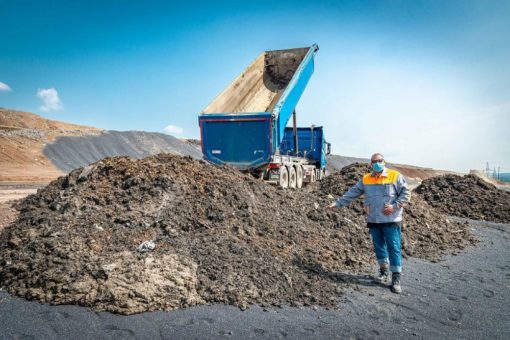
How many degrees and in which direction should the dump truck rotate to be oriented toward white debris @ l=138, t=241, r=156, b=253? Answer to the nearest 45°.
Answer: approximately 135° to its right

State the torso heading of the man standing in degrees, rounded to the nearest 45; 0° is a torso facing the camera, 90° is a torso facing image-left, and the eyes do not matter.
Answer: approximately 0°

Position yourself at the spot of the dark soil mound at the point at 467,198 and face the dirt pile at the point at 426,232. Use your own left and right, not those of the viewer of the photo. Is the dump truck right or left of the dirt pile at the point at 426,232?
right

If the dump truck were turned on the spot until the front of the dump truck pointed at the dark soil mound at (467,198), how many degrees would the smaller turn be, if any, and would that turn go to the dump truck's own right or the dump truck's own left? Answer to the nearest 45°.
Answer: approximately 45° to the dump truck's own right

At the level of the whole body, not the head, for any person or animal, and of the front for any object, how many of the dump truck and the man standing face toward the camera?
1

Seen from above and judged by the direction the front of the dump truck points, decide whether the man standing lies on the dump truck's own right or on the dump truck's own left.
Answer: on the dump truck's own right

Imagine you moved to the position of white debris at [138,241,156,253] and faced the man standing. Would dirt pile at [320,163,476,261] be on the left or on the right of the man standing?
left

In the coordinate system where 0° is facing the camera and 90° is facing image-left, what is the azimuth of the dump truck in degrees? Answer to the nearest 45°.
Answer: approximately 225°

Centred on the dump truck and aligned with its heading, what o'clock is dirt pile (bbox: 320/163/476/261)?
The dirt pile is roughly at 3 o'clock from the dump truck.

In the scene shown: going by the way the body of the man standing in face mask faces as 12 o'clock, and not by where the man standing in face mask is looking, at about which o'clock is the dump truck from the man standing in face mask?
The dump truck is roughly at 5 o'clock from the man standing in face mask.
